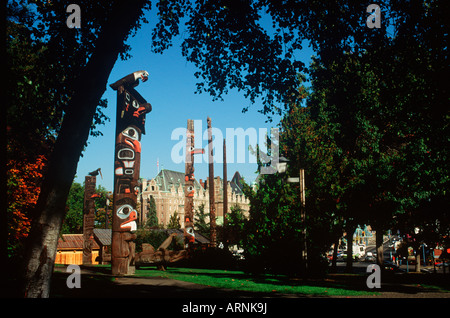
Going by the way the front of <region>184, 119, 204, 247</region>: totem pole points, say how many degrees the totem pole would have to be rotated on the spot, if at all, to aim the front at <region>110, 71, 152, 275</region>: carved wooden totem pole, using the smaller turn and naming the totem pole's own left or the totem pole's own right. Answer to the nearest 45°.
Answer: approximately 90° to the totem pole's own right

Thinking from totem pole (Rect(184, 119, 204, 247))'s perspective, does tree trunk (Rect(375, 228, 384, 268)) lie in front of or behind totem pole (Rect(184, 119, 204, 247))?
in front
